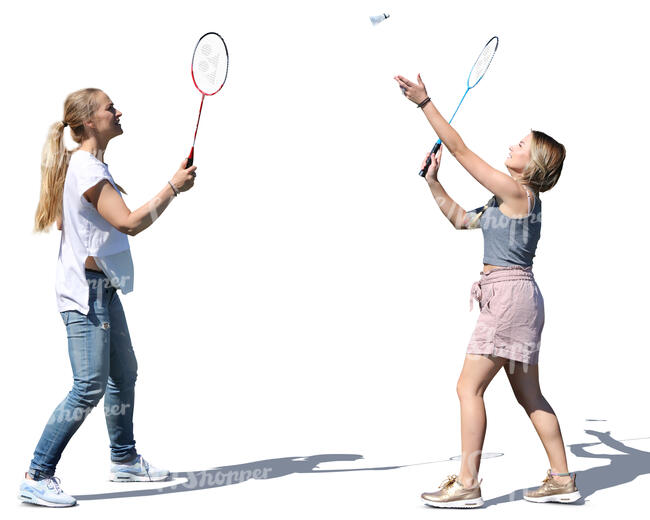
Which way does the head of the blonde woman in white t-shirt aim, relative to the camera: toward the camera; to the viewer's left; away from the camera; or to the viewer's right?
to the viewer's right

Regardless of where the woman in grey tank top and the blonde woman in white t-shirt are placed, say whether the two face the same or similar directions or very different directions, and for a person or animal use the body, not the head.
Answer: very different directions

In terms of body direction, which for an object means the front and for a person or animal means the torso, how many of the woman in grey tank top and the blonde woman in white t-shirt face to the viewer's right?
1

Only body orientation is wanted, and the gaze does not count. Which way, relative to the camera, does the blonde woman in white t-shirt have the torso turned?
to the viewer's right

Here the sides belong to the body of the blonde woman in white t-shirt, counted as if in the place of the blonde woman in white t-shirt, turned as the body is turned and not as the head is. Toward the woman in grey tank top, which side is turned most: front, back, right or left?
front

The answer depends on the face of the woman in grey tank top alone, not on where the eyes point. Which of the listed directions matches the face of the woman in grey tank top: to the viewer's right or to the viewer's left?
to the viewer's left

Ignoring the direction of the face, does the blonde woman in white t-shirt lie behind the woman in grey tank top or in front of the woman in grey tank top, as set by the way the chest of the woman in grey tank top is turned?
in front

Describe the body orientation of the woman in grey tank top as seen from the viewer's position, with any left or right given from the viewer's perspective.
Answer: facing to the left of the viewer
